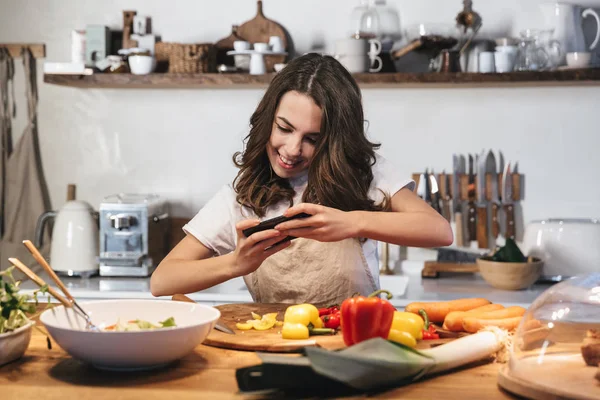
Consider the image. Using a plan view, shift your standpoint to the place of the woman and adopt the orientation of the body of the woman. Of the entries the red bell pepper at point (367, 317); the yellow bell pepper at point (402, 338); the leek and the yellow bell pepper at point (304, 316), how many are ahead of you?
4

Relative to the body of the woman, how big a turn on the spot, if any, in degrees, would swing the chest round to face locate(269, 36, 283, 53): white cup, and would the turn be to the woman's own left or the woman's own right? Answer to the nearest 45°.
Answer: approximately 180°

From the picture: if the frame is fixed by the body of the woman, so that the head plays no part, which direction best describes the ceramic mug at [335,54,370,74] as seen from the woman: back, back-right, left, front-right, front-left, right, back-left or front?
back

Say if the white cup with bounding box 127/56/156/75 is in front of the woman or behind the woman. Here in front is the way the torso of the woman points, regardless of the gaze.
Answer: behind

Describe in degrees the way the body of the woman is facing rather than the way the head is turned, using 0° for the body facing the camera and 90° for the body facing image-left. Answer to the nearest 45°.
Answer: approximately 0°

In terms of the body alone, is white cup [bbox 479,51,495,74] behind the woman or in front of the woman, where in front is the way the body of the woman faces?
behind

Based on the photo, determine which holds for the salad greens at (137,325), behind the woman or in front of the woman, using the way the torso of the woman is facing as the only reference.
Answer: in front

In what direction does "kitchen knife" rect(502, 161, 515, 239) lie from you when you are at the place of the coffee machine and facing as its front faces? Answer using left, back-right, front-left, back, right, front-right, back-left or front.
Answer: back-left

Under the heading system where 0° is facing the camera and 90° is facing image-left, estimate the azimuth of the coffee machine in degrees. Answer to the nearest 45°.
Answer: approximately 45°

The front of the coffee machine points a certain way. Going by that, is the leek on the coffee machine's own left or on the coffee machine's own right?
on the coffee machine's own left

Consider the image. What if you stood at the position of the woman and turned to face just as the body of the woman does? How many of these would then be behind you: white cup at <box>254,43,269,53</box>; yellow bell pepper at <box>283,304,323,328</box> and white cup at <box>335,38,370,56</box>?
2

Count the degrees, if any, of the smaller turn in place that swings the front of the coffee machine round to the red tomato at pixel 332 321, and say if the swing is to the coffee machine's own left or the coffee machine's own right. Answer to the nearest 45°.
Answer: approximately 45° to the coffee machine's own left

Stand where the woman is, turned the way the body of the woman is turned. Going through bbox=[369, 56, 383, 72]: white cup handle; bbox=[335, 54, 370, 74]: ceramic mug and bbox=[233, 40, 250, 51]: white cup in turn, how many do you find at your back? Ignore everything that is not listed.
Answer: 3
